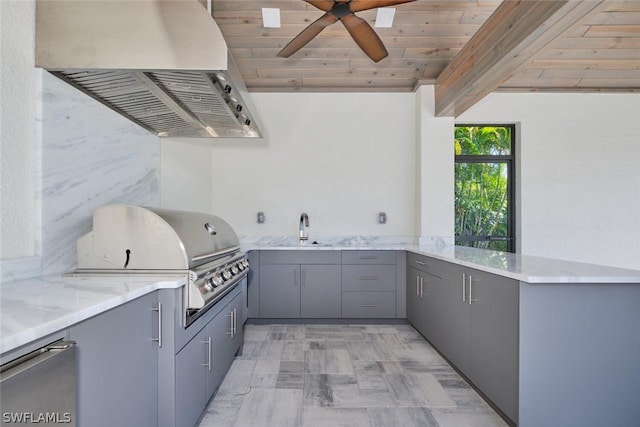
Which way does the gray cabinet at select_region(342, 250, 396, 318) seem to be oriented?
toward the camera

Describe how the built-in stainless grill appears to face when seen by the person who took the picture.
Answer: facing the viewer and to the right of the viewer

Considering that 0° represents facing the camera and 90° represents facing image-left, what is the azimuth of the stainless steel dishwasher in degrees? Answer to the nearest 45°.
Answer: approximately 315°

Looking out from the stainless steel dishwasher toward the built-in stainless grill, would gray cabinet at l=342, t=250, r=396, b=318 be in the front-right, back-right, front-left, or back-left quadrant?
front-right

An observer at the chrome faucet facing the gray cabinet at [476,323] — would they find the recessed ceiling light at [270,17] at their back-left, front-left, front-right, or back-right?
front-right

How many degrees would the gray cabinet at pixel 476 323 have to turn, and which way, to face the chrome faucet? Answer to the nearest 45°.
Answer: approximately 90° to its right

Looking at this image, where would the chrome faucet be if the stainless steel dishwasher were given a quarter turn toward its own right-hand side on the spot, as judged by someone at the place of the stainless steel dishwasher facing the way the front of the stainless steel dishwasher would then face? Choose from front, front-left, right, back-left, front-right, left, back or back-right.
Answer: back

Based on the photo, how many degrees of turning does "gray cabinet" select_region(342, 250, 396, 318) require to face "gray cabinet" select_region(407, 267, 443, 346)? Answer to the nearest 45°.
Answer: approximately 45° to its left

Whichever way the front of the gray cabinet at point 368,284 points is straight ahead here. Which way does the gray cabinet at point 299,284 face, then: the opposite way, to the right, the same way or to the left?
the same way

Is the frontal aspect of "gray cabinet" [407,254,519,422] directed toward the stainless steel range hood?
yes

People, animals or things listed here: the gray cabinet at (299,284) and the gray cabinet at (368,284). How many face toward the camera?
2

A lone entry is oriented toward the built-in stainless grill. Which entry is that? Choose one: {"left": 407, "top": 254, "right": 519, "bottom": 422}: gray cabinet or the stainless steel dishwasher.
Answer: the gray cabinet

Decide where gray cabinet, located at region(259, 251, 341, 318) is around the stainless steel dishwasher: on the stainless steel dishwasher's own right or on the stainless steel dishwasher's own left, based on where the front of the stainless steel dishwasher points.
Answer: on the stainless steel dishwasher's own left

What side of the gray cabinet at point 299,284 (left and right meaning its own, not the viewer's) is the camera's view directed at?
front

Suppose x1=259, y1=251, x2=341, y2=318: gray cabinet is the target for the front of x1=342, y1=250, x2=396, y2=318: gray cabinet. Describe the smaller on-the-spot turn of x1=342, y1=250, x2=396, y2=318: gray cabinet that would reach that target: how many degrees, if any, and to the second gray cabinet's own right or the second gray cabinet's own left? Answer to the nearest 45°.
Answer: approximately 90° to the second gray cabinet's own right
